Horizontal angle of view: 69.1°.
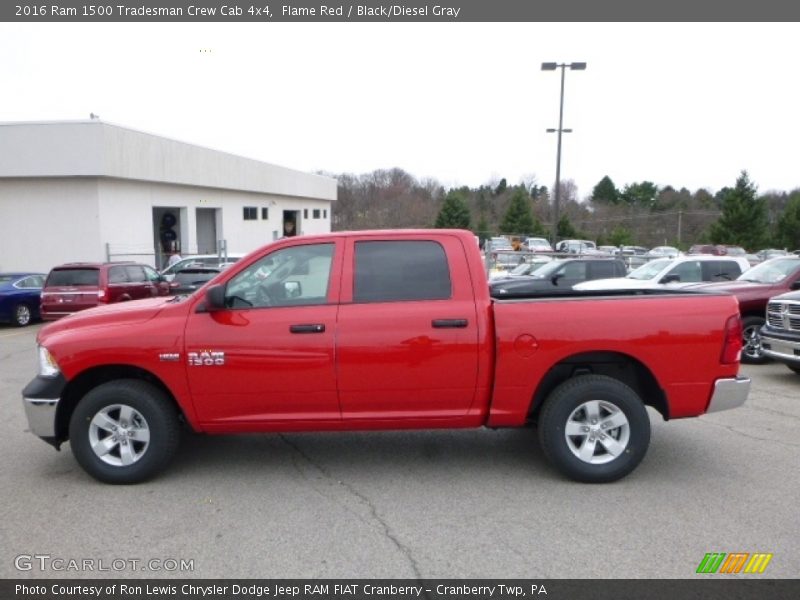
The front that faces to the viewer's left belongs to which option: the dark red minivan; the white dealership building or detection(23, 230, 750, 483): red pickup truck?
the red pickup truck

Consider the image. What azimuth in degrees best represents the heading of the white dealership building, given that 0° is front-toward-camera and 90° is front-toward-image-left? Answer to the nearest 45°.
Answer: approximately 315°

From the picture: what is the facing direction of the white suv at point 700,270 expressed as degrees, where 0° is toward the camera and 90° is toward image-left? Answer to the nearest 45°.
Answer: approximately 45°

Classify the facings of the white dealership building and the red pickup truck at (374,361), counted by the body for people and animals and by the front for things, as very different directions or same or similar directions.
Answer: very different directions

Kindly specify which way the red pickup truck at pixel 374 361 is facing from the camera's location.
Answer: facing to the left of the viewer

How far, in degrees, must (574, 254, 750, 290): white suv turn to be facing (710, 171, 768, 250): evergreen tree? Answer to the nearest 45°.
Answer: approximately 135° to its right

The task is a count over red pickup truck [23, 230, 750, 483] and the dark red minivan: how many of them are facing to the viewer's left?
1

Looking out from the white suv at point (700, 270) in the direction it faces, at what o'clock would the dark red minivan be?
The dark red minivan is roughly at 1 o'clock from the white suv.

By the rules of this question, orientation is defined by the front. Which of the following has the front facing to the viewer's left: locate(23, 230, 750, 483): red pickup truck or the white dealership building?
the red pickup truck

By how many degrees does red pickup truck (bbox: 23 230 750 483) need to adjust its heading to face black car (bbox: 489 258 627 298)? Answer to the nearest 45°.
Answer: approximately 135° to its right

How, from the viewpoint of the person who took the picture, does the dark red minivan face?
facing away from the viewer and to the right of the viewer
